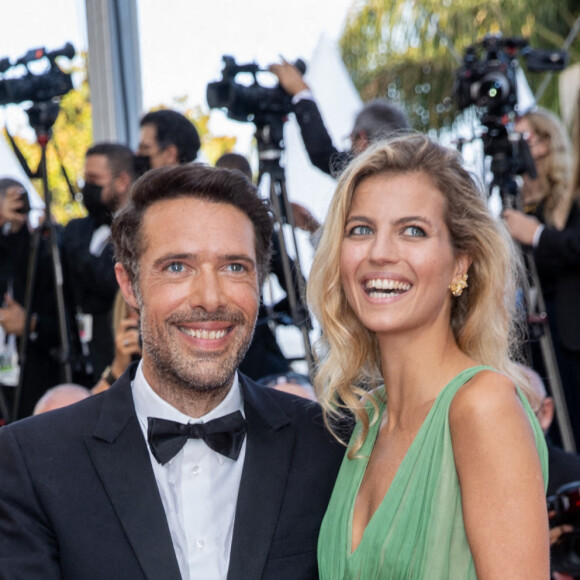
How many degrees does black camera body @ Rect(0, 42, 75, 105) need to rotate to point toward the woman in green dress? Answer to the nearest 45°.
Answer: approximately 90° to its left

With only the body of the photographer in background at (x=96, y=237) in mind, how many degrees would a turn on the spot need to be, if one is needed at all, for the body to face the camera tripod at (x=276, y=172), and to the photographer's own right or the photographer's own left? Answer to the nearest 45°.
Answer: approximately 90° to the photographer's own left

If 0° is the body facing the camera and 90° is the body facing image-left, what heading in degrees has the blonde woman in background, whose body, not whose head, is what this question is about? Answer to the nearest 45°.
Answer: approximately 90°

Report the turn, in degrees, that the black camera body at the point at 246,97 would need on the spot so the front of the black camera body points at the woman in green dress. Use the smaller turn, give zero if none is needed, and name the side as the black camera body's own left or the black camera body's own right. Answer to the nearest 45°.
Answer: approximately 90° to the black camera body's own left

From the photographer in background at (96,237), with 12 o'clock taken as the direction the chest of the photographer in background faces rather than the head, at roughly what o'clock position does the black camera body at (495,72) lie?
The black camera body is roughly at 8 o'clock from the photographer in background.

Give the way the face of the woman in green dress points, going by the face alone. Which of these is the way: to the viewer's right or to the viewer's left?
to the viewer's left

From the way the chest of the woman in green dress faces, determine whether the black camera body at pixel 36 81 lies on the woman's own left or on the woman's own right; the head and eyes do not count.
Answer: on the woman's own right
